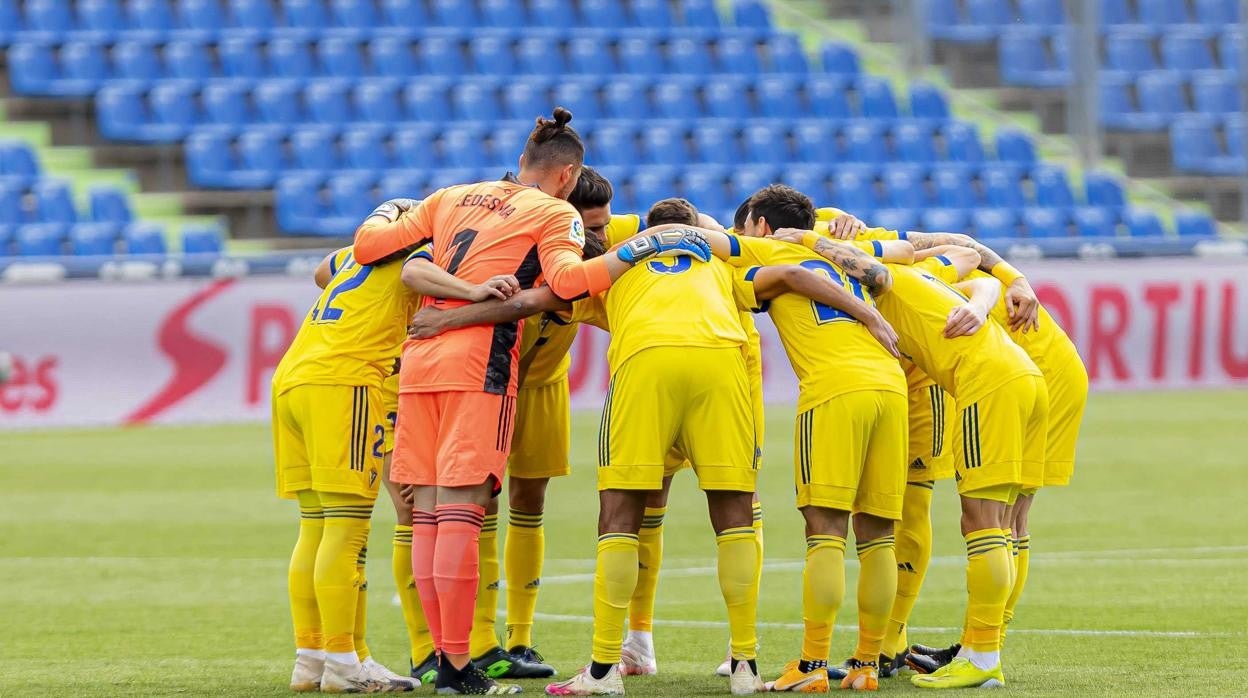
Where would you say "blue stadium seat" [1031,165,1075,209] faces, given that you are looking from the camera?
facing the viewer and to the right of the viewer

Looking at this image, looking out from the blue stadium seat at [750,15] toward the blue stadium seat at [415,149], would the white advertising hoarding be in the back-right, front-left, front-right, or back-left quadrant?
front-left

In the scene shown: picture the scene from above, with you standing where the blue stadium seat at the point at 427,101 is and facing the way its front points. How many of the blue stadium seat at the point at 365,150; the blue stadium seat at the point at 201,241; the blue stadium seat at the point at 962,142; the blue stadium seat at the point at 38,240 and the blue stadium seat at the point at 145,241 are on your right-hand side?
4

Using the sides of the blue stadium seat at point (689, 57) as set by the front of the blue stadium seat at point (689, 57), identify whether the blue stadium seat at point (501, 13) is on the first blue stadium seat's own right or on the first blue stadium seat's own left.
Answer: on the first blue stadium seat's own right

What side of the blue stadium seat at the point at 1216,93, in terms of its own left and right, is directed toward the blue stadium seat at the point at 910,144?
right

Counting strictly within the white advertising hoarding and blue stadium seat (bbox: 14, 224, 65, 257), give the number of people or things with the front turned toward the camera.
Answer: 2

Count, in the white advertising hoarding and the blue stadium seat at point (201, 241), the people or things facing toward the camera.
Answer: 2

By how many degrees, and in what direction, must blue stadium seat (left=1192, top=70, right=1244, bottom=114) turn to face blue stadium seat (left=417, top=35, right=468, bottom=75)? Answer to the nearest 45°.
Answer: approximately 90° to its right

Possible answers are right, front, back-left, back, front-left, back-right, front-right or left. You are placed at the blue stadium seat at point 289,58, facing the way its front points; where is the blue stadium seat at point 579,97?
front-left

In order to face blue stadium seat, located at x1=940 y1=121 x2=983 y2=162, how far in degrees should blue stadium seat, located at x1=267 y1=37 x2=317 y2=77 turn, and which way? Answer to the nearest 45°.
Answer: approximately 45° to its left

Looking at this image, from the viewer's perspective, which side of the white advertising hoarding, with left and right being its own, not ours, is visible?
front

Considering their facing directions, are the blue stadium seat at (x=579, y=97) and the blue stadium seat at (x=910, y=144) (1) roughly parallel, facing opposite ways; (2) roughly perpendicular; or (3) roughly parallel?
roughly parallel

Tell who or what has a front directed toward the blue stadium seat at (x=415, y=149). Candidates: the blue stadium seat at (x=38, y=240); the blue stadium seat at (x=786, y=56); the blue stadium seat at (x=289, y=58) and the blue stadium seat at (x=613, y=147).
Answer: the blue stadium seat at (x=289, y=58)

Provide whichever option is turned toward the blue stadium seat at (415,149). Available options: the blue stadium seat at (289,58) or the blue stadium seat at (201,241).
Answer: the blue stadium seat at (289,58)

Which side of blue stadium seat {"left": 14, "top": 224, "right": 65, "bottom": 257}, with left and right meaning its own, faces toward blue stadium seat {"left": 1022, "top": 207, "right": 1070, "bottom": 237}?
left

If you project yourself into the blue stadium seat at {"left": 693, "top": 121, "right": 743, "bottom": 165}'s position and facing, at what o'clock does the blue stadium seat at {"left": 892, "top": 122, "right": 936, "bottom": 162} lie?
the blue stadium seat at {"left": 892, "top": 122, "right": 936, "bottom": 162} is roughly at 10 o'clock from the blue stadium seat at {"left": 693, "top": 121, "right": 743, "bottom": 165}.

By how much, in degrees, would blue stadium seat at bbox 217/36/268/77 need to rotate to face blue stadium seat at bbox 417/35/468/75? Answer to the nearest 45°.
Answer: approximately 45° to its left

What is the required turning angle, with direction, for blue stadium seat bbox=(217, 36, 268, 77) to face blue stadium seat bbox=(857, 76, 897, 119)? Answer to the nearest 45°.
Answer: approximately 45° to its left

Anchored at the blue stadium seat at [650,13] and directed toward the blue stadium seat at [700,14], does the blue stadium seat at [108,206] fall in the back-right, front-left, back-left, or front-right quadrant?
back-right
